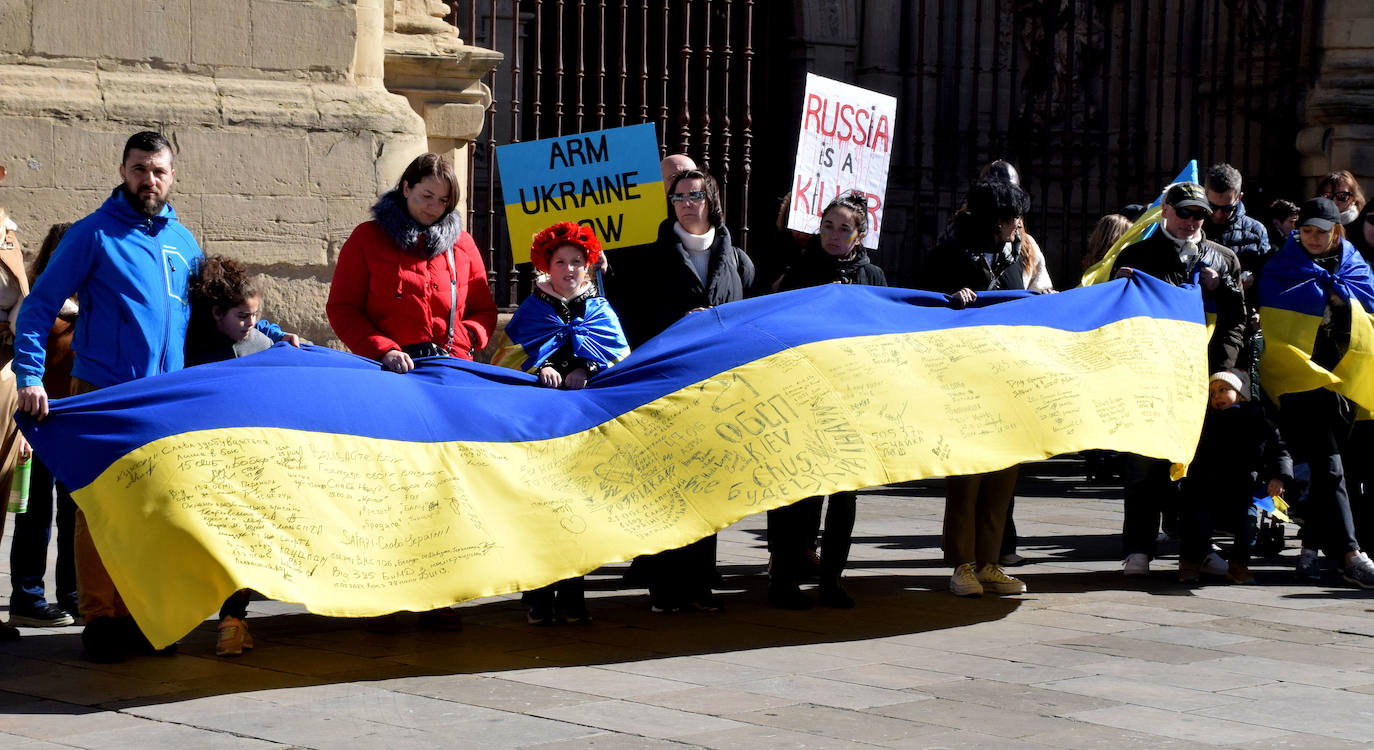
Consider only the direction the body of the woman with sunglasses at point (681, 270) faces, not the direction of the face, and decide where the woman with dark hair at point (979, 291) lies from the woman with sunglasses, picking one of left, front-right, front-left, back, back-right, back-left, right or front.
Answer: left

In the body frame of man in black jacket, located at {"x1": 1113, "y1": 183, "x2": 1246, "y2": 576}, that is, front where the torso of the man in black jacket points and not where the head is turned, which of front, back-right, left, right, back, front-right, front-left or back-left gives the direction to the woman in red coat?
front-right

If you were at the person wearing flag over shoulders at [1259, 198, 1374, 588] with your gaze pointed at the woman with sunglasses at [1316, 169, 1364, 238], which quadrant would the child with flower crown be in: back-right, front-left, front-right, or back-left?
back-left

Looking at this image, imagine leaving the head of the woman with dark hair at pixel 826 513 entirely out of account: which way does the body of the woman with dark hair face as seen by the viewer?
toward the camera

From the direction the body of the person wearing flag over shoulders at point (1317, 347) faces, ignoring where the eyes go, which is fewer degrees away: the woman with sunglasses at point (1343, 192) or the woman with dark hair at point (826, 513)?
the woman with dark hair

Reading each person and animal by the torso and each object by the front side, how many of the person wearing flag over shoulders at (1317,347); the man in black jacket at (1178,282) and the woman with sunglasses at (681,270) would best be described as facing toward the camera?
3

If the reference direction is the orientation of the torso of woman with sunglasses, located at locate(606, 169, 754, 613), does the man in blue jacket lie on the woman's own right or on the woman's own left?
on the woman's own right

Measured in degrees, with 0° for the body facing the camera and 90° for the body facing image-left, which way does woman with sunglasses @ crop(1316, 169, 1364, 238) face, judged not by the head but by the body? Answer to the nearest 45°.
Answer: approximately 45°

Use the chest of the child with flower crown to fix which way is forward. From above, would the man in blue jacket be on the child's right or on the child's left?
on the child's right

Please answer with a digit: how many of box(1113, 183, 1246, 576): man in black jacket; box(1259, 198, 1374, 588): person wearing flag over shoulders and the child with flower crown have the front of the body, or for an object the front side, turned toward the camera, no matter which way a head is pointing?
3

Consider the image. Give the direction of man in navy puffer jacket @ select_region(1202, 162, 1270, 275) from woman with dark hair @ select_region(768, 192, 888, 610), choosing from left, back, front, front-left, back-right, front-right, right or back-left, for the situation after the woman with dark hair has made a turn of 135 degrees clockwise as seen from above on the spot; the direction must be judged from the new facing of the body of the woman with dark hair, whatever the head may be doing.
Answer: right

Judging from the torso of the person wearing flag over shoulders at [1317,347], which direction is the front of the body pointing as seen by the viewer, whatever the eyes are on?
toward the camera
